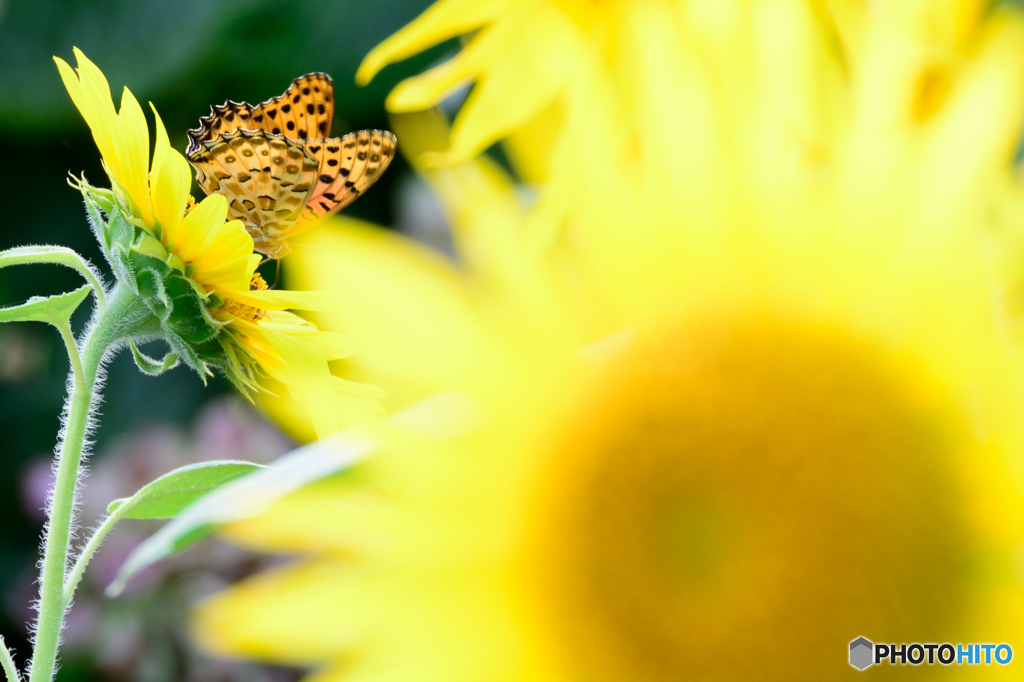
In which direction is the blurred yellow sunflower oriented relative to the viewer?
toward the camera

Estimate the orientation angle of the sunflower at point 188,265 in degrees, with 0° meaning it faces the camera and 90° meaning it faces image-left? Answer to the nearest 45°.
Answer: approximately 270°
